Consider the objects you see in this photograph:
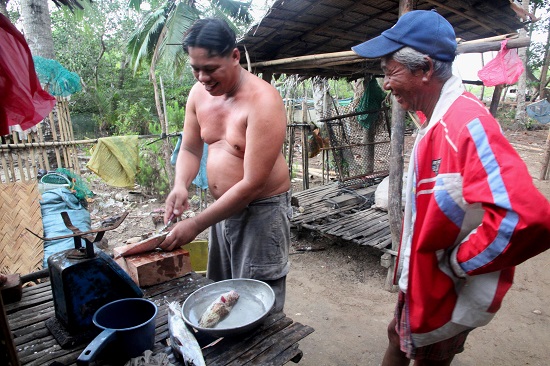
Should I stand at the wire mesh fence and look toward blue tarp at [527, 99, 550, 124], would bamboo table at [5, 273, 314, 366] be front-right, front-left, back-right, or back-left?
back-right

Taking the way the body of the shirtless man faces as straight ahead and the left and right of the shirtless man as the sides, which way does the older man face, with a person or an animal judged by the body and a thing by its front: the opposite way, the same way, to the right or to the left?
to the right

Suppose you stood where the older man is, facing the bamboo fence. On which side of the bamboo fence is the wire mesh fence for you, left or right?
right

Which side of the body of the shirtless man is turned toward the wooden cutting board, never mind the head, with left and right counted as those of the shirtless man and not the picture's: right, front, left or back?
front

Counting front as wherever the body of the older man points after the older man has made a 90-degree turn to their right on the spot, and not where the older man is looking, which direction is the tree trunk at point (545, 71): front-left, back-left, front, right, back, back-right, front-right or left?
front

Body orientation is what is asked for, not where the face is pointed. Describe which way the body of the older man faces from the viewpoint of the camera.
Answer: to the viewer's left

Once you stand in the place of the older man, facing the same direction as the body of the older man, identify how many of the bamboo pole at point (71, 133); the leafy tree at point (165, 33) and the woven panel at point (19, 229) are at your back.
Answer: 0

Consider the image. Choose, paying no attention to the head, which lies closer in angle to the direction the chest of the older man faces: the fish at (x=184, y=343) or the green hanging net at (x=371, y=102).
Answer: the fish

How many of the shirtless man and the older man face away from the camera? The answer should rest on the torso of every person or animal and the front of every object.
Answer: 0

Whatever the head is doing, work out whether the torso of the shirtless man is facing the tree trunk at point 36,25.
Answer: no

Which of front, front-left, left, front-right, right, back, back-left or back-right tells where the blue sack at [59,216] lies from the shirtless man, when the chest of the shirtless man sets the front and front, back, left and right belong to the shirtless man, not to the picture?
right

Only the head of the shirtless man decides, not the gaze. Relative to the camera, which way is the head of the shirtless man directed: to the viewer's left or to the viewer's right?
to the viewer's left

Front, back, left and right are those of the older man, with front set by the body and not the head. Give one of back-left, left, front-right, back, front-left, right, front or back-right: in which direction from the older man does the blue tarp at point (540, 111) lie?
right

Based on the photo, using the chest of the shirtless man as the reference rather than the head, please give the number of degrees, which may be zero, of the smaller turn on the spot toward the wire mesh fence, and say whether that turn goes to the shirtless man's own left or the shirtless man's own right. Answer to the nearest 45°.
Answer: approximately 180°

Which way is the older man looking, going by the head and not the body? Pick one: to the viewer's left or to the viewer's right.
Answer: to the viewer's left

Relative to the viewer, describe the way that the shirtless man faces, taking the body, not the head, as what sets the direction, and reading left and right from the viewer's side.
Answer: facing the viewer and to the left of the viewer

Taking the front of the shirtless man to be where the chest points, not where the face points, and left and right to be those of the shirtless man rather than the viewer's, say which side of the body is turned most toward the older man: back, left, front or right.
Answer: left

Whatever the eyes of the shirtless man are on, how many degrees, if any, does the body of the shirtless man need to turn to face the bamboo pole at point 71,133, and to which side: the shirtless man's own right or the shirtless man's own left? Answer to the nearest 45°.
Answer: approximately 90° to the shirtless man's own right

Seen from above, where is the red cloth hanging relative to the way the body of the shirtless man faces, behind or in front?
in front

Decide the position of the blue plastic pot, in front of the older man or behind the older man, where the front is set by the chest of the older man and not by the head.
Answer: in front

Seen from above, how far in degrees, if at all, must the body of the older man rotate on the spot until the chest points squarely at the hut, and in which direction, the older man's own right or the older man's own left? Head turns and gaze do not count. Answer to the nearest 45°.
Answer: approximately 90° to the older man's own right
